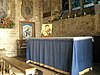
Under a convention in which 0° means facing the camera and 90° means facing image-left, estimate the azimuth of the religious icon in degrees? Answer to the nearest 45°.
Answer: approximately 0°
